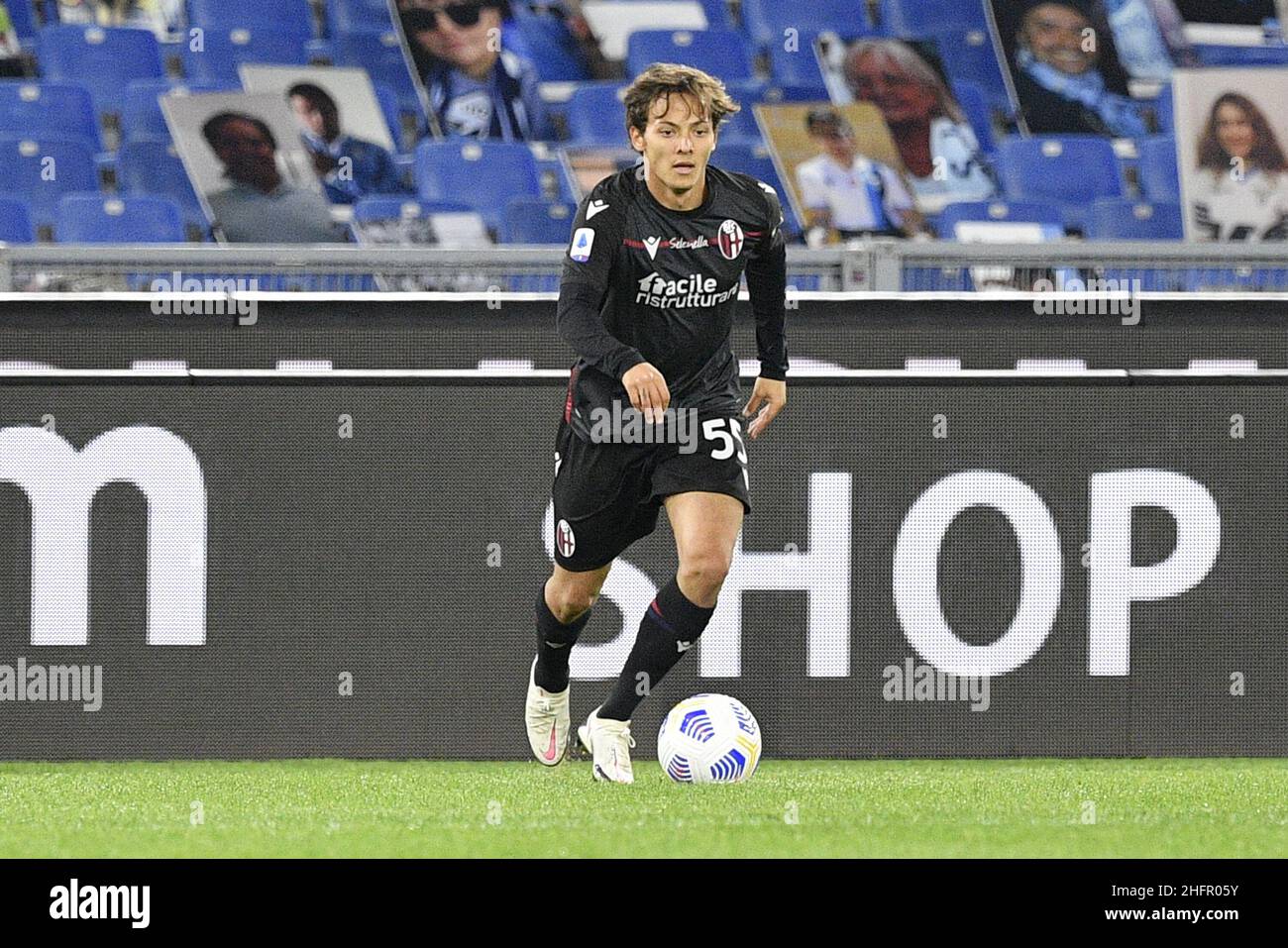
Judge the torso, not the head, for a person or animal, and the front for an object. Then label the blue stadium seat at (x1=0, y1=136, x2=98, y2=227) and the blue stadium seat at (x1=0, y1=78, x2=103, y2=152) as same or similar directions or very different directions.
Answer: same or similar directions

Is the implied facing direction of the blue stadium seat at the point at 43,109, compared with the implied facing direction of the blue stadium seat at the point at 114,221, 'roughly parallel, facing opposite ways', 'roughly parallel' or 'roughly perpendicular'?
roughly parallel

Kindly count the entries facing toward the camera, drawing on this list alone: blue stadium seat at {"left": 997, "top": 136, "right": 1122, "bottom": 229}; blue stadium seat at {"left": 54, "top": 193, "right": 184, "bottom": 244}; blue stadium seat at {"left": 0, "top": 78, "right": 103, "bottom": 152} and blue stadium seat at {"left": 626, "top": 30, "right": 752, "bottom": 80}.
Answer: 4

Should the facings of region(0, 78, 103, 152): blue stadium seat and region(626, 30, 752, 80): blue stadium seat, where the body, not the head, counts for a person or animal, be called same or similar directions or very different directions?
same or similar directions

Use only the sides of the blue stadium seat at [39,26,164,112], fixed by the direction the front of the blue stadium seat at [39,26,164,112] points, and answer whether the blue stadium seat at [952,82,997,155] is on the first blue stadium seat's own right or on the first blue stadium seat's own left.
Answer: on the first blue stadium seat's own left

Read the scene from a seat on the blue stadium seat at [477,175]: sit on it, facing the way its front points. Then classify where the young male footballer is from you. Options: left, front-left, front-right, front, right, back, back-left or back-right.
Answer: front

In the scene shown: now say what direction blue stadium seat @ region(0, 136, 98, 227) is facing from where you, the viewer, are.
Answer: facing the viewer

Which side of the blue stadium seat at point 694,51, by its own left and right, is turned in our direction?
front

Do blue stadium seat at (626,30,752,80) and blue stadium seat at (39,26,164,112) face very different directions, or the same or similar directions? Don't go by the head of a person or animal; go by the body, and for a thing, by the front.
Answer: same or similar directions

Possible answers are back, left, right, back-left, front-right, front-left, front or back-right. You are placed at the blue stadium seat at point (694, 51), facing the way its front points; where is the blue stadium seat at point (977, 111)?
left

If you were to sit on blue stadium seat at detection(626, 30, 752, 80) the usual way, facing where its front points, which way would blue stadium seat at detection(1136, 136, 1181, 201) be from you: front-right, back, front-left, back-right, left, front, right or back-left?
left

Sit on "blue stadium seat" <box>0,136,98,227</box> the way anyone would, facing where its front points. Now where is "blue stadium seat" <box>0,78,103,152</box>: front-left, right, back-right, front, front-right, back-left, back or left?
back

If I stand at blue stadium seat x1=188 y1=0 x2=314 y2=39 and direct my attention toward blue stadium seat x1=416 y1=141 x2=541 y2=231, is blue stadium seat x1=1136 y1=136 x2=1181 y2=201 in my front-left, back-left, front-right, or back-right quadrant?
front-left

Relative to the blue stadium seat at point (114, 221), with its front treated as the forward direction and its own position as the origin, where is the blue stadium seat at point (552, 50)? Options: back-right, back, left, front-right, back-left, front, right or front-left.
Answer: back-left

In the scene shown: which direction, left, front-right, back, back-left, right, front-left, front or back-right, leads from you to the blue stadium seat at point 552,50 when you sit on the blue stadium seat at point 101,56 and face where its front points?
left

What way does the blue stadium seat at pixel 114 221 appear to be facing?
toward the camera
